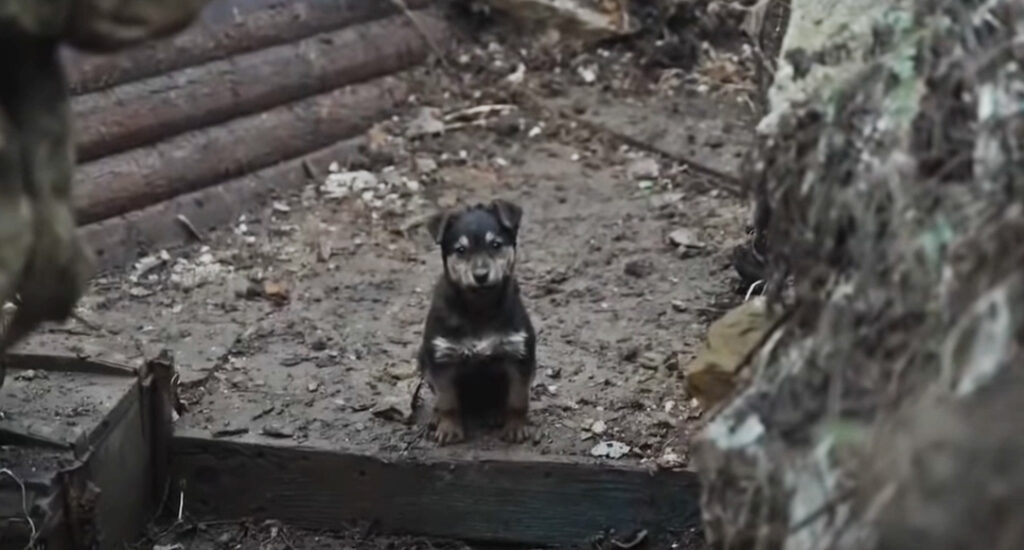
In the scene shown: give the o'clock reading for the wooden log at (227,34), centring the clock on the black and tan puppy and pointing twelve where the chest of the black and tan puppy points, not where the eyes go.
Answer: The wooden log is roughly at 5 o'clock from the black and tan puppy.

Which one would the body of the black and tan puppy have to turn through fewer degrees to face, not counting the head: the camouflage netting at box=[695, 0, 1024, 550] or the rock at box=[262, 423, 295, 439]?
the camouflage netting

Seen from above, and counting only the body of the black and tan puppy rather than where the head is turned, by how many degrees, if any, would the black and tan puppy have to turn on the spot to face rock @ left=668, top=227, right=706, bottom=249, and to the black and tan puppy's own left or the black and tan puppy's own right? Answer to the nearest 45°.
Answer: approximately 135° to the black and tan puppy's own left

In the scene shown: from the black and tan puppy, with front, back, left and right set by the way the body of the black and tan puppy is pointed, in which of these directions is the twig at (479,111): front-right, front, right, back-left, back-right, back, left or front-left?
back

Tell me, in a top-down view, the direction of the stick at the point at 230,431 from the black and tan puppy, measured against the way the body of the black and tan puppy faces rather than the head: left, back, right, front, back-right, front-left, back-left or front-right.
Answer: right

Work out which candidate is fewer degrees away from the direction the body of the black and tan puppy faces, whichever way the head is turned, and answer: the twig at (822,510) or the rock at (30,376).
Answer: the twig

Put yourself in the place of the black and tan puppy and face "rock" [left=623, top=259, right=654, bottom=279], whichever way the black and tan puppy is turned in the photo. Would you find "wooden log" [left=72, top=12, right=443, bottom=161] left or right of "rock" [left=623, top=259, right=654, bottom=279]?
left

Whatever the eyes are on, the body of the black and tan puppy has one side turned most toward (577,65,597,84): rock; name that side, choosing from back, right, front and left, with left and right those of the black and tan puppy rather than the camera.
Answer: back

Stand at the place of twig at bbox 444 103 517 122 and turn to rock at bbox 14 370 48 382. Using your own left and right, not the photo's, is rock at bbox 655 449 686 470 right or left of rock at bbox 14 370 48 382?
left

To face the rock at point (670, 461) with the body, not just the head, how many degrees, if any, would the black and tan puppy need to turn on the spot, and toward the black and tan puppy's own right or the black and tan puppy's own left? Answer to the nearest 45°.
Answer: approximately 90° to the black and tan puppy's own left

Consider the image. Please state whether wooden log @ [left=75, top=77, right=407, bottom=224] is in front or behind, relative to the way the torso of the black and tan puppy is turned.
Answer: behind

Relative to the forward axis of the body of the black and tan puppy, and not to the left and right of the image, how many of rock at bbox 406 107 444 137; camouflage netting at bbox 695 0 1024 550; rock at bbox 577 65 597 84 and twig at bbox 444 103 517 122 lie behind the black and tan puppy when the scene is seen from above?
3

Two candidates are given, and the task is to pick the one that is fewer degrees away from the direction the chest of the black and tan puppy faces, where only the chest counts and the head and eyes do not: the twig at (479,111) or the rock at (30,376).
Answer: the rock

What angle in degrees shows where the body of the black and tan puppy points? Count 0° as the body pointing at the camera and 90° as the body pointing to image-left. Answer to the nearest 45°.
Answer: approximately 0°

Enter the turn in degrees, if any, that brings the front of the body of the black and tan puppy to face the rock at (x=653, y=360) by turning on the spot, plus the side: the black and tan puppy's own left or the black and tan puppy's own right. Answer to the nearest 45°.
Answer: approximately 135° to the black and tan puppy's own left

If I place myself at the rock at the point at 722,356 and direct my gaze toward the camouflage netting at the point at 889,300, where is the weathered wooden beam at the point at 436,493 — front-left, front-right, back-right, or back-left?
back-right

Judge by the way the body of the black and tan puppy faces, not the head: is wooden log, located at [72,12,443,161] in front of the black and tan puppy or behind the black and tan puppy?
behind
